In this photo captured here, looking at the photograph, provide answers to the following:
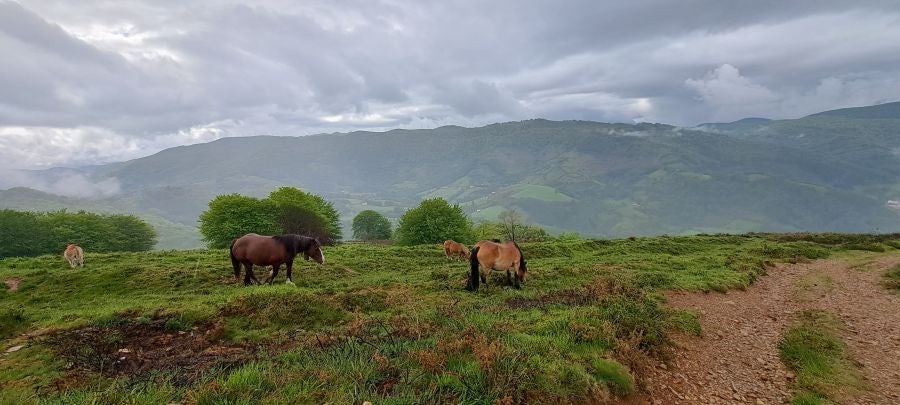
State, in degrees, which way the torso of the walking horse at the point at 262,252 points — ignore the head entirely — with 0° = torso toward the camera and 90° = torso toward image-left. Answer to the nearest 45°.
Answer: approximately 270°

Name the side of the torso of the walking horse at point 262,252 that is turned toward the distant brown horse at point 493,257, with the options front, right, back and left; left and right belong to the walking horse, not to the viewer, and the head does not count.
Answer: front

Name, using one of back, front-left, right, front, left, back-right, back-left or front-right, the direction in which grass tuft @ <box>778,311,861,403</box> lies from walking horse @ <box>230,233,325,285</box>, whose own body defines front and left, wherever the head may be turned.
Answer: front-right

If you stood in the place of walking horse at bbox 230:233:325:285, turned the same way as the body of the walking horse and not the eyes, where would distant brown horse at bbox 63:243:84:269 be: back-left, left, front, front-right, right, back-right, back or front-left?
back-left

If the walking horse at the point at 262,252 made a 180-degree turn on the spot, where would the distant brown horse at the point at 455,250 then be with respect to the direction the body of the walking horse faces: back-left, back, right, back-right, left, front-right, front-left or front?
back-right

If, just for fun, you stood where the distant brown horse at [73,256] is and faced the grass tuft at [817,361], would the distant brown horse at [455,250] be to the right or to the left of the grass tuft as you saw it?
left

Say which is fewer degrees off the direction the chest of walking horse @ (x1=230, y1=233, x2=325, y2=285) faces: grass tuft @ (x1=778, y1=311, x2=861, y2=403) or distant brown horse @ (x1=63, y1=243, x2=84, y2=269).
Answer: the grass tuft
